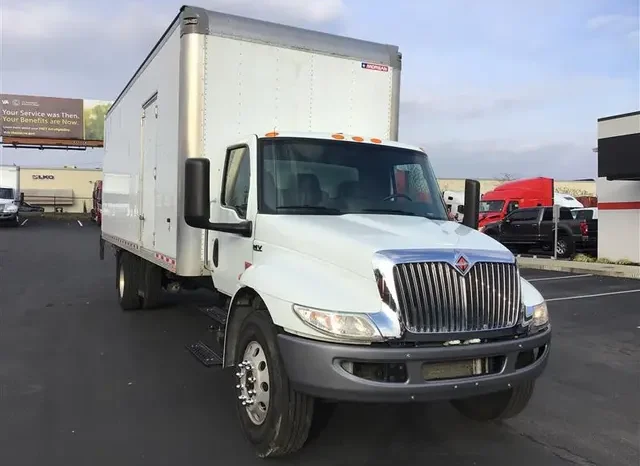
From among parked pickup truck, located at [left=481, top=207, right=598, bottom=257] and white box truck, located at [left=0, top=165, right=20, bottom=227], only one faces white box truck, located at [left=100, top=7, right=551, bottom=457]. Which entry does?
white box truck, located at [left=0, top=165, right=20, bottom=227]

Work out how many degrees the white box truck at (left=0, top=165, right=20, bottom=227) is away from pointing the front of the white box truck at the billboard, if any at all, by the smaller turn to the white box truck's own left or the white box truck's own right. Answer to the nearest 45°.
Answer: approximately 180°

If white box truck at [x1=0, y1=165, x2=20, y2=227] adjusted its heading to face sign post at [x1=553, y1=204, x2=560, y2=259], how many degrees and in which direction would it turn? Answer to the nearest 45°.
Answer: approximately 45° to its left

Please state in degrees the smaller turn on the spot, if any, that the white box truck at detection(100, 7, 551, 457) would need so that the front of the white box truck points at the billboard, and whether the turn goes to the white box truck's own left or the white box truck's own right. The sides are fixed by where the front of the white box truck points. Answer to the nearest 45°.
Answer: approximately 180°

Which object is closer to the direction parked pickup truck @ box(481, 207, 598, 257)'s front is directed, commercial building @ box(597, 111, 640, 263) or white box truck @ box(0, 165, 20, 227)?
the white box truck

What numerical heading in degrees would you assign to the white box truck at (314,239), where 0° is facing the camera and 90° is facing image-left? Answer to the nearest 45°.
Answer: approximately 315°

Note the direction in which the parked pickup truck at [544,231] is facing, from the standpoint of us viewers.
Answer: facing away from the viewer and to the left of the viewer

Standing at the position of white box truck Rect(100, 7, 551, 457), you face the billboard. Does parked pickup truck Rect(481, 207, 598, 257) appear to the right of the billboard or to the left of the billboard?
right

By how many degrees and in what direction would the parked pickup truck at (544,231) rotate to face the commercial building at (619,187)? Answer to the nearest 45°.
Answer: approximately 180°

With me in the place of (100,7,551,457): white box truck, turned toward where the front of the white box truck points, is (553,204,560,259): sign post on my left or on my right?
on my left

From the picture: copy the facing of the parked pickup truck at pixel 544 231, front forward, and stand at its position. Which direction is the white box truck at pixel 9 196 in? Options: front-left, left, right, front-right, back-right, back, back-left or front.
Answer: front-left

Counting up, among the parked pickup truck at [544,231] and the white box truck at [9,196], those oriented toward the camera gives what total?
1

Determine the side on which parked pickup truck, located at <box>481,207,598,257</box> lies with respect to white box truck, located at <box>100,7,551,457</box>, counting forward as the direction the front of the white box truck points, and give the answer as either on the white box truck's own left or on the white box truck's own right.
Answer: on the white box truck's own left

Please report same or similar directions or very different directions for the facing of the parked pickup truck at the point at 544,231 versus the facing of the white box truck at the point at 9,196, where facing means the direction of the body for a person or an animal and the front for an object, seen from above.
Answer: very different directions

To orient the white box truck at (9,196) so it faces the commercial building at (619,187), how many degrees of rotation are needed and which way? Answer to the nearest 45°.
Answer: approximately 45° to its left
